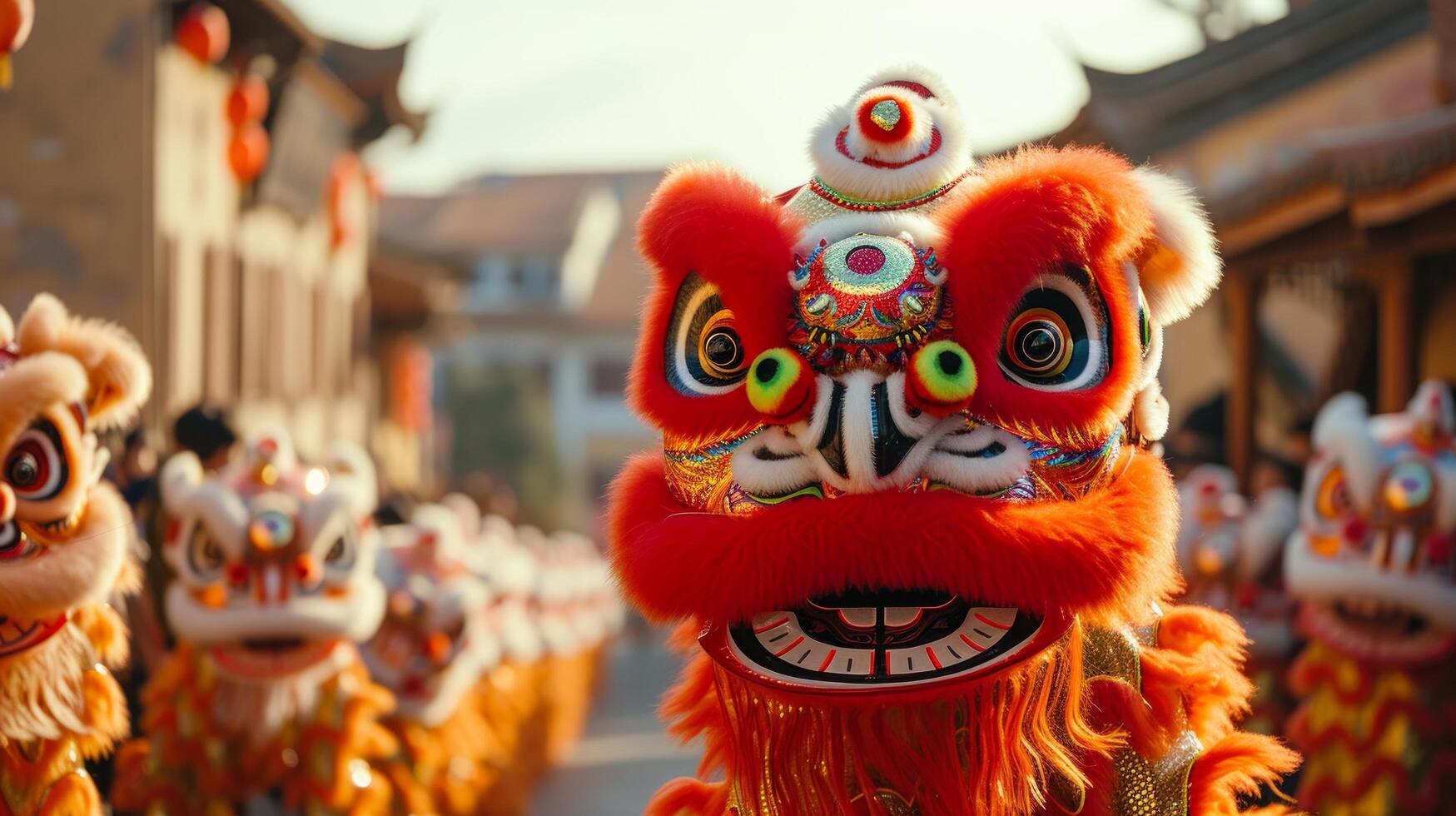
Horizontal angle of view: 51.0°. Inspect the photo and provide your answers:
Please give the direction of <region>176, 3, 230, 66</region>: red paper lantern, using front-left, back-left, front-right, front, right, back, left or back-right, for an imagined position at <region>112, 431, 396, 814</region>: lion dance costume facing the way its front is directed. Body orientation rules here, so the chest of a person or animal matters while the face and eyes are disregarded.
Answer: back

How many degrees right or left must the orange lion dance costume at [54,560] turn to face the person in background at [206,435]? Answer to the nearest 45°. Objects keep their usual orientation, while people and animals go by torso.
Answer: approximately 180°

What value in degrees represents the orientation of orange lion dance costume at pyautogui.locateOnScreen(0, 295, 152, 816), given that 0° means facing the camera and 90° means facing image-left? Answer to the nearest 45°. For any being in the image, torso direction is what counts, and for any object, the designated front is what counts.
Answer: approximately 0°

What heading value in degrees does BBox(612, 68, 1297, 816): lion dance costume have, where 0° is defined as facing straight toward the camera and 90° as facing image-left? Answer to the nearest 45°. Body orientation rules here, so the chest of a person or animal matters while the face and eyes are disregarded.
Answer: approximately 0°

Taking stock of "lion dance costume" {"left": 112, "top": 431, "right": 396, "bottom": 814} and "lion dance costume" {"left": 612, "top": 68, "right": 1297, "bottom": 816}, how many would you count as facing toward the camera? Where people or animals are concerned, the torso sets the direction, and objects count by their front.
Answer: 2

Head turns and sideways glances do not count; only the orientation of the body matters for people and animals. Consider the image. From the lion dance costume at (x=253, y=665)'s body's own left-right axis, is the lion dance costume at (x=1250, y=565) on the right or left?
on its left

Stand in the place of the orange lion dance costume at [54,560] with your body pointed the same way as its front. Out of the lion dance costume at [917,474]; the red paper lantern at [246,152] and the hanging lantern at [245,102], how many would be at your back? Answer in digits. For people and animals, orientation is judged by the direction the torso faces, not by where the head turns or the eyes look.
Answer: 2

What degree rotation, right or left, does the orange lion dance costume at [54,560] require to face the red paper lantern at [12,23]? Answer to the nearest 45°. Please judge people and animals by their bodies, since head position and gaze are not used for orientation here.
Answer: approximately 180°
